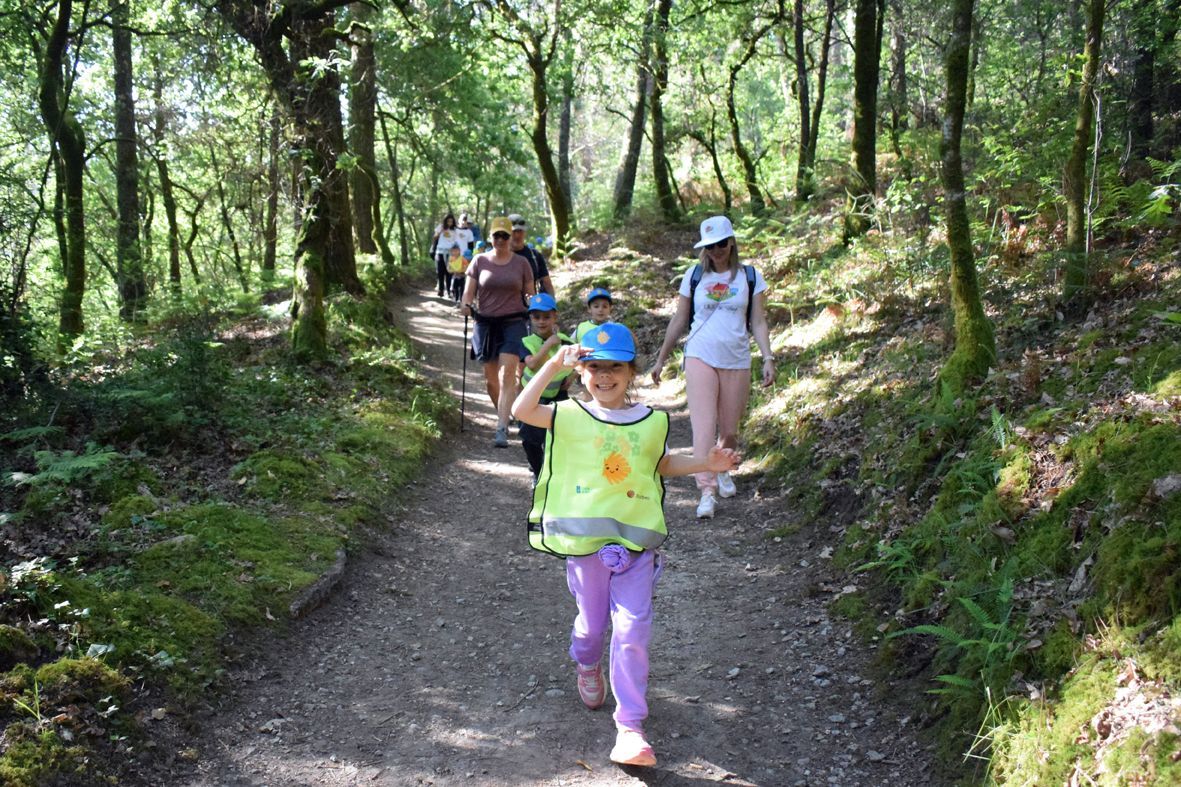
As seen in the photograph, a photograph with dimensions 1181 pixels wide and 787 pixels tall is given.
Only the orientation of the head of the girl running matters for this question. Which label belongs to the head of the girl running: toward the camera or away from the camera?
toward the camera

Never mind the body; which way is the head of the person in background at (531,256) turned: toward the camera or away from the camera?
toward the camera

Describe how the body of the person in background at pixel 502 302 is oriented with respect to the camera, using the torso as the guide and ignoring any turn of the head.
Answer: toward the camera

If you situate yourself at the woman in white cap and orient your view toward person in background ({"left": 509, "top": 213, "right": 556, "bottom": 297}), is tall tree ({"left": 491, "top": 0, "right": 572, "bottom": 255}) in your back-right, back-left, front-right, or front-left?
front-right

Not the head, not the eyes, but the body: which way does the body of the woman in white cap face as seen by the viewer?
toward the camera

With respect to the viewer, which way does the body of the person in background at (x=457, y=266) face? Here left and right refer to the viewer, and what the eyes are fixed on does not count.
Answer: facing the viewer

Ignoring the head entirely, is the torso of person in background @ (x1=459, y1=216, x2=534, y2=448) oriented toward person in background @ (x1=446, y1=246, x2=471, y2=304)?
no

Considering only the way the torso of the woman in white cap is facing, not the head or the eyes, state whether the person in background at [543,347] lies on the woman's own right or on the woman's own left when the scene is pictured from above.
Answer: on the woman's own right

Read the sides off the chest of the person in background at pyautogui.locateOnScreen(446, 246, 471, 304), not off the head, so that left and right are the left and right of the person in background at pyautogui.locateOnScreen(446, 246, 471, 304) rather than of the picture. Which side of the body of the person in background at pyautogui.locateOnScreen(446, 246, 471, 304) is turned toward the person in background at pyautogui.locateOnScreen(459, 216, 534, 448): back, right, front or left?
front

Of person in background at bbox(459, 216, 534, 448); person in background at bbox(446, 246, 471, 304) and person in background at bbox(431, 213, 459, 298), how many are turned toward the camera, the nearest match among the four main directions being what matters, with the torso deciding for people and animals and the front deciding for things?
3

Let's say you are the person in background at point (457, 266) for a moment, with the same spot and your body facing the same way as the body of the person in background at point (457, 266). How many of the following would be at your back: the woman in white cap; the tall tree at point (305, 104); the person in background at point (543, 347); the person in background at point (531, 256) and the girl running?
0

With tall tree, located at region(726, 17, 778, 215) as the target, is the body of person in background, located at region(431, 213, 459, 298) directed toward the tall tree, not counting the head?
no

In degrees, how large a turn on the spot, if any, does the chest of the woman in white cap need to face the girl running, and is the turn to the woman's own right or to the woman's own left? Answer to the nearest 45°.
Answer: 0° — they already face them

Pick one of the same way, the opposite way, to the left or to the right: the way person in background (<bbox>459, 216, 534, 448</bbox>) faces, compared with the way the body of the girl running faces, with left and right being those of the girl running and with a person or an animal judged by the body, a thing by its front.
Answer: the same way

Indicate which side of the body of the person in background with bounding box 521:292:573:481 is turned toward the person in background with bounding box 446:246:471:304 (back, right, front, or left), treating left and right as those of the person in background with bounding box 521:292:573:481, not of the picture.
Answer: back

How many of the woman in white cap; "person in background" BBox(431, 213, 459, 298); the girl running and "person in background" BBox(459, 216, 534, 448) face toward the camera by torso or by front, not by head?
4

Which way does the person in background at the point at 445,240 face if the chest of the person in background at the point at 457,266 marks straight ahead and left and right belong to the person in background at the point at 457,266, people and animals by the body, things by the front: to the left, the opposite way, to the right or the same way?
the same way

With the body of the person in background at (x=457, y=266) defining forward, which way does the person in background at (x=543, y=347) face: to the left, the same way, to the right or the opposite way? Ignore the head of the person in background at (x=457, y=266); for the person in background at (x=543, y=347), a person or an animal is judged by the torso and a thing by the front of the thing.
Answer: the same way

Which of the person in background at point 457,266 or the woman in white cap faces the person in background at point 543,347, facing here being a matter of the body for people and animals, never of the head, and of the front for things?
the person in background at point 457,266

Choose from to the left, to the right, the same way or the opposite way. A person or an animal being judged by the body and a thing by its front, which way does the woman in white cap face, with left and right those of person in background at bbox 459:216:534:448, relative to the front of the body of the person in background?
the same way

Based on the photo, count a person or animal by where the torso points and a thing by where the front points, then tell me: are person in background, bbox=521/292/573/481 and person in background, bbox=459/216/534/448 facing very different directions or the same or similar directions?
same or similar directions

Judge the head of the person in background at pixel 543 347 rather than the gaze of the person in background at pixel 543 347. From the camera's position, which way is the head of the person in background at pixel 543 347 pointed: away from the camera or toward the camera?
toward the camera

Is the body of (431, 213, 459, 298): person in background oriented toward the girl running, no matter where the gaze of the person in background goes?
yes
